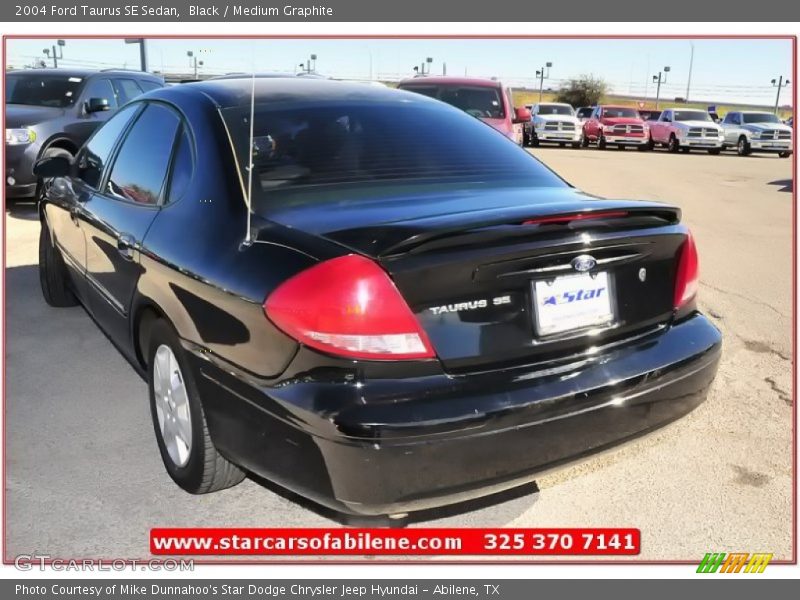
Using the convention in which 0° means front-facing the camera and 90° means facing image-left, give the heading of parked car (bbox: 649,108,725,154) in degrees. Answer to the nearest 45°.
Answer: approximately 315°

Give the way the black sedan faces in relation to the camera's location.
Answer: facing away from the viewer and to the left of the viewer

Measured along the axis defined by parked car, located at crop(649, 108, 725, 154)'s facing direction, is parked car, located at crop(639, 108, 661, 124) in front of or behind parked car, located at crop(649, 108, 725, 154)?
behind

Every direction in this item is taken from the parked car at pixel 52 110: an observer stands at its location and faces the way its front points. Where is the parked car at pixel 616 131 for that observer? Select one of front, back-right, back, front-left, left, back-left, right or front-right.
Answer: back

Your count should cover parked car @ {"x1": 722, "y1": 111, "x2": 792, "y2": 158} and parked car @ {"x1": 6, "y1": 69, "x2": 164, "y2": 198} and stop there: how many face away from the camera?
0

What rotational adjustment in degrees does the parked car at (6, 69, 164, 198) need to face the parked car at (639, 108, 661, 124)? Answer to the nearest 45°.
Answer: approximately 180°

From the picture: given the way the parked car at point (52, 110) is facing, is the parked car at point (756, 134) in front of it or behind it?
behind

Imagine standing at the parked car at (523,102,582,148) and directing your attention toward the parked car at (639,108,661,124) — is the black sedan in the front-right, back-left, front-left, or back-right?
back-right

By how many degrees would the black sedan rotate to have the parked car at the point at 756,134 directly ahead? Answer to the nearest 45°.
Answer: approximately 90° to its right

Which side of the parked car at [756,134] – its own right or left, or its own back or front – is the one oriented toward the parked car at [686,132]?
right

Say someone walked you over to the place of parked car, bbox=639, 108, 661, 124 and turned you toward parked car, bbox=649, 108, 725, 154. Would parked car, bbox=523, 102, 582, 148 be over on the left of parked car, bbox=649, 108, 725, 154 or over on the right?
right

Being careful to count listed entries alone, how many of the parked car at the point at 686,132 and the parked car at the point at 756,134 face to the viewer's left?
0

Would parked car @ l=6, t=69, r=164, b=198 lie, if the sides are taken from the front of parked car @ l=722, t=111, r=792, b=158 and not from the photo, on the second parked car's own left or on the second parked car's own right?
on the second parked car's own right

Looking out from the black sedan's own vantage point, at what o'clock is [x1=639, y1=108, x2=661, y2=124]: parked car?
The parked car is roughly at 2 o'clock from the black sedan.
